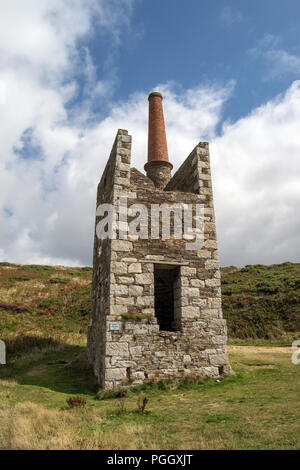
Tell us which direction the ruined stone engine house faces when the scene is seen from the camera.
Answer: facing the viewer
